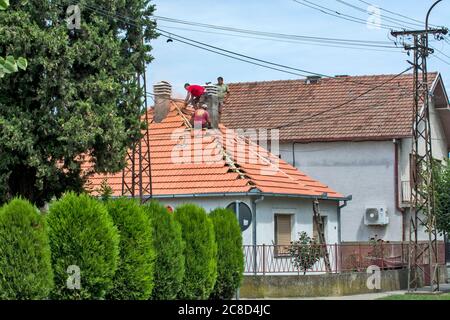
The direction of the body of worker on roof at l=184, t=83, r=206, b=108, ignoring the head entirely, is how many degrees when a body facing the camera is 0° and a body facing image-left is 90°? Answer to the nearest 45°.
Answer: approximately 90°

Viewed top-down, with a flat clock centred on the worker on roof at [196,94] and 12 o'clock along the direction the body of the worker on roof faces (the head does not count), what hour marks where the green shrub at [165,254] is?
The green shrub is roughly at 9 o'clock from the worker on roof.

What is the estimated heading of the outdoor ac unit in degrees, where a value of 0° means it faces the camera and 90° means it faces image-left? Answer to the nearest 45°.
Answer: approximately 0°

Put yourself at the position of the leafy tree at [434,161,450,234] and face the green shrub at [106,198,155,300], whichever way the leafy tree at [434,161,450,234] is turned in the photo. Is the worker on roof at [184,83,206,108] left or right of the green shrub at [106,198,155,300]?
right

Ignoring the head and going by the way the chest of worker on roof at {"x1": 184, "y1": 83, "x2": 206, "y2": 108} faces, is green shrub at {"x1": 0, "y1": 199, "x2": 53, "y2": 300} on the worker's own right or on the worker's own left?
on the worker's own left

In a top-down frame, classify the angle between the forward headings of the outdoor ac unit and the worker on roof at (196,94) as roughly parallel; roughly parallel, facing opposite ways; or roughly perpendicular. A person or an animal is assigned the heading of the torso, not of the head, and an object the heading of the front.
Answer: roughly perpendicular
